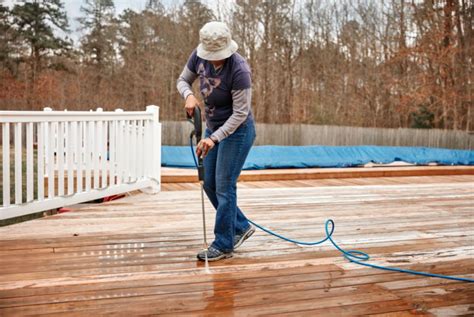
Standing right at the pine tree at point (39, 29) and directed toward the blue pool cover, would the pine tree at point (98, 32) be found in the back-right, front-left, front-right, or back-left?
front-left

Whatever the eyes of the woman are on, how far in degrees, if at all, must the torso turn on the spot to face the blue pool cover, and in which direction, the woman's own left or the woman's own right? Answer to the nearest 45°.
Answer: approximately 135° to the woman's own right

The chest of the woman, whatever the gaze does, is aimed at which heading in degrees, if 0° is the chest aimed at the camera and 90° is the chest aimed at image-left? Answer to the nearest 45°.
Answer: approximately 45°

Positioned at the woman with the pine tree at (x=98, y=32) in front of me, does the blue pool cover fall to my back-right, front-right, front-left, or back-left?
front-right

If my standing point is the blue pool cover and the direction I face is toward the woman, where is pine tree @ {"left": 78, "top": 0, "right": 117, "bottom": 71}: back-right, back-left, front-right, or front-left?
back-right

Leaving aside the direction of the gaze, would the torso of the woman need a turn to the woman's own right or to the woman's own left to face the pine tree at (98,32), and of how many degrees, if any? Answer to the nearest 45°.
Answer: approximately 135° to the woman's own right

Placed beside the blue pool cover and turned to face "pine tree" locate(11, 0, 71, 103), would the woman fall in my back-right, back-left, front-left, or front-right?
back-left

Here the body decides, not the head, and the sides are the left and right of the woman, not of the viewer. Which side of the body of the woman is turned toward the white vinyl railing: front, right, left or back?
right

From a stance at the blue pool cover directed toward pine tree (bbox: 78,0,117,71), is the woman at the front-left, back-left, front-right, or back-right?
back-left

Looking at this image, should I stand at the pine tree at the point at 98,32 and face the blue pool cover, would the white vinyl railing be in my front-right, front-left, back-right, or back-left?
front-right
